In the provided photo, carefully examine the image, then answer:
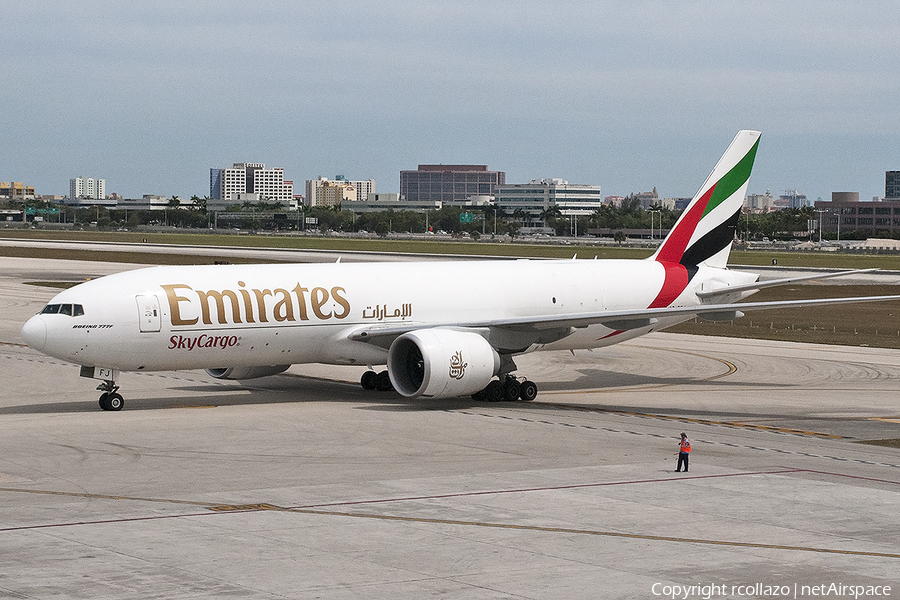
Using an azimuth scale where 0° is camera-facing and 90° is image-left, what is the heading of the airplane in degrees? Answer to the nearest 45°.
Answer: approximately 45°

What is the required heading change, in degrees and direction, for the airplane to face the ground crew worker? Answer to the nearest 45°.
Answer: approximately 90° to its left
